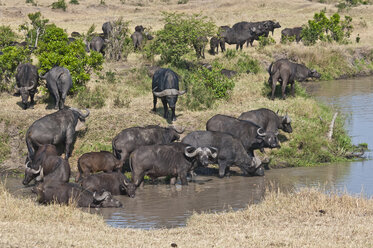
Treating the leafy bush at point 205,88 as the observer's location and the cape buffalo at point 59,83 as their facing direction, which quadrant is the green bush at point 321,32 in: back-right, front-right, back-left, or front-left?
back-right

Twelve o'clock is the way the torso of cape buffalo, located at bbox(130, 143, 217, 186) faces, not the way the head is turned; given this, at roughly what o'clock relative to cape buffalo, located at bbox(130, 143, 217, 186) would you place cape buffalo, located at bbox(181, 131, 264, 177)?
cape buffalo, located at bbox(181, 131, 264, 177) is roughly at 11 o'clock from cape buffalo, located at bbox(130, 143, 217, 186).

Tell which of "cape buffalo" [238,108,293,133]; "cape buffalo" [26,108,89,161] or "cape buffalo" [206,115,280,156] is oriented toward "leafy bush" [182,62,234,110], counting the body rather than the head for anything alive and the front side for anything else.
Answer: "cape buffalo" [26,108,89,161]

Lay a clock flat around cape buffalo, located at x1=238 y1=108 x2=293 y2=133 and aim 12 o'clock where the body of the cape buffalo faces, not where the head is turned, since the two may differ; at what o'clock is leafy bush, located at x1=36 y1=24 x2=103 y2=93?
The leafy bush is roughly at 7 o'clock from the cape buffalo.

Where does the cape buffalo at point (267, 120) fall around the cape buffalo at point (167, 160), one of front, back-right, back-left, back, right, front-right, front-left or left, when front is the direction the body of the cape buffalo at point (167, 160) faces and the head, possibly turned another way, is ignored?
front-left

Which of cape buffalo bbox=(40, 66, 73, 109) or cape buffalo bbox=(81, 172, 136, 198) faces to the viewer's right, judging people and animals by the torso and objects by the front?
cape buffalo bbox=(81, 172, 136, 198)

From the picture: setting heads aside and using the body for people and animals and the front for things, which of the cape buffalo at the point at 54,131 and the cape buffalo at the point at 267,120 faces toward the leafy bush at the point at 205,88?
the cape buffalo at the point at 54,131

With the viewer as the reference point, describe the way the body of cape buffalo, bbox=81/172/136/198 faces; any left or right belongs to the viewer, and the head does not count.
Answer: facing to the right of the viewer

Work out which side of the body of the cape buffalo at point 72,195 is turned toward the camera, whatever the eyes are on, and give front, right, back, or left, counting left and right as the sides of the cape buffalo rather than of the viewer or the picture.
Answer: right

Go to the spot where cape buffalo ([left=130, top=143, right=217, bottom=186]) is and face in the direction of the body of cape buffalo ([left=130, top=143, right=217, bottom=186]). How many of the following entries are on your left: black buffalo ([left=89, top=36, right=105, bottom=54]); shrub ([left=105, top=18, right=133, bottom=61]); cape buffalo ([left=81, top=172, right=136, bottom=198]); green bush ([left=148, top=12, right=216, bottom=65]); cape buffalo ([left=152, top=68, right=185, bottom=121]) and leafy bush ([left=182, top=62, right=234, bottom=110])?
5
